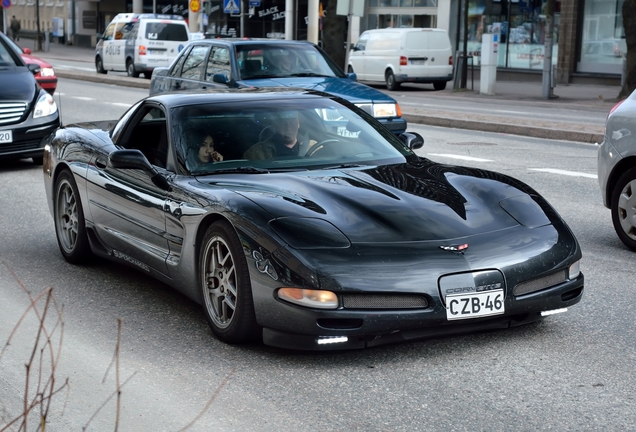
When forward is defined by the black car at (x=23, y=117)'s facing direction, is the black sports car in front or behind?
in front

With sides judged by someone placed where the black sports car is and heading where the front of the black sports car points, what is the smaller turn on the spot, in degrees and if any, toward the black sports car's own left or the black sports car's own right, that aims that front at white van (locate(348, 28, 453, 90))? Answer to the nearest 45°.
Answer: approximately 135° to the black sports car's own left

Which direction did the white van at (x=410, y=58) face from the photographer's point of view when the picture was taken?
facing away from the viewer and to the left of the viewer

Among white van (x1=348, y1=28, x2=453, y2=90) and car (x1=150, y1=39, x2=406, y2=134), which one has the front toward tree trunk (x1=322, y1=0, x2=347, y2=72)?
the white van

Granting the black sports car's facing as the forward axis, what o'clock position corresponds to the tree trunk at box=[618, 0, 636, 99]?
The tree trunk is roughly at 8 o'clock from the black sports car.

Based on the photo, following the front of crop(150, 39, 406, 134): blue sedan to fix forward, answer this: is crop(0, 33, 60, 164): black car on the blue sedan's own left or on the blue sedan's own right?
on the blue sedan's own right

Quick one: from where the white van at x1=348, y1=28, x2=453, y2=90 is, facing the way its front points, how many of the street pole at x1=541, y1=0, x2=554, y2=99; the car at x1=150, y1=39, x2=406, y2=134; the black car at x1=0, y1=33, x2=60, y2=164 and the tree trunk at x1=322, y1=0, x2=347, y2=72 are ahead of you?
1

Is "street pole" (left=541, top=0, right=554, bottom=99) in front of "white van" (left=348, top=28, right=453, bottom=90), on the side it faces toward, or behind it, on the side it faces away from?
behind

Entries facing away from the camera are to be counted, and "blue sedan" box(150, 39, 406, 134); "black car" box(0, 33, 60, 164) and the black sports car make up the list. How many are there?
0

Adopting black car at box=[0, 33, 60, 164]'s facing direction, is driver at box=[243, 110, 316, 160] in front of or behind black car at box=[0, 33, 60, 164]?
in front

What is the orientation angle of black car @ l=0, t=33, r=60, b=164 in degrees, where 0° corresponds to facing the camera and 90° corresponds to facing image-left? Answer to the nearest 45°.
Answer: approximately 315°

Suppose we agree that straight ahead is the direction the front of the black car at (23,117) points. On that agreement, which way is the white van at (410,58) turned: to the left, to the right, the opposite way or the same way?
the opposite way
